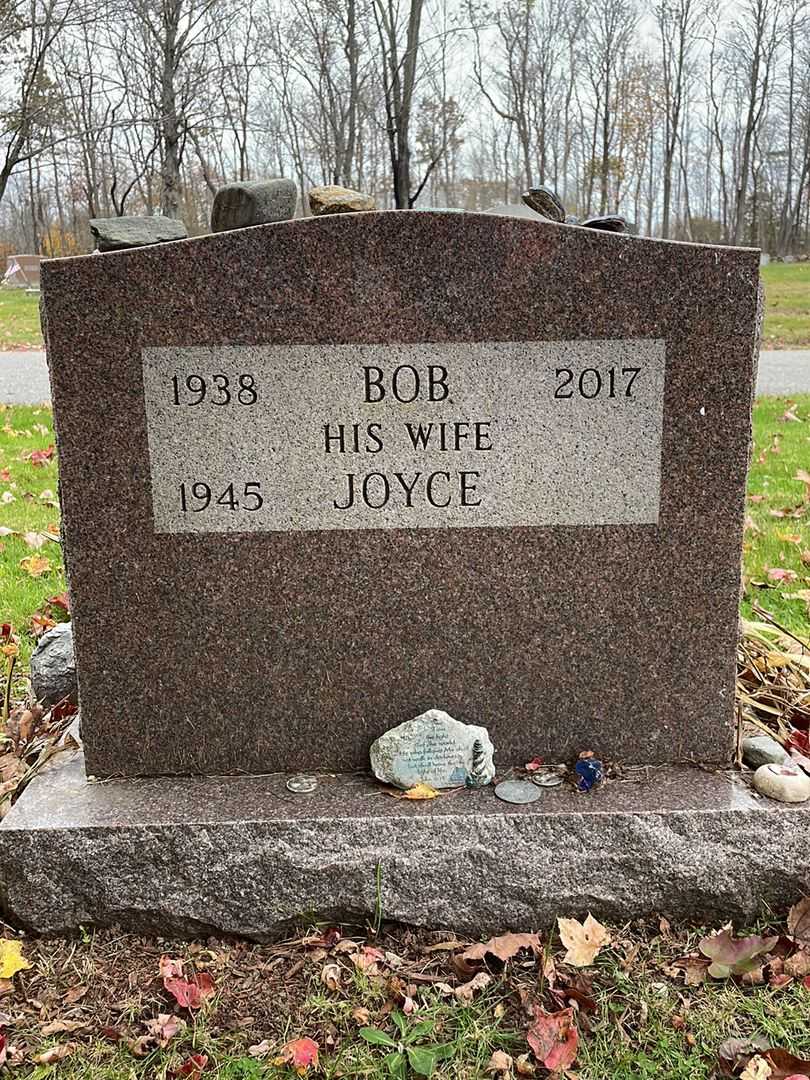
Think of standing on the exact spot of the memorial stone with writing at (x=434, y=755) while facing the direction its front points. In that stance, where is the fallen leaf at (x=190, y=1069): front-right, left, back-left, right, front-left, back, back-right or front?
front-right

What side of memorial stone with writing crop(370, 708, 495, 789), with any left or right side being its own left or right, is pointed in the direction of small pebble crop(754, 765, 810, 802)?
left

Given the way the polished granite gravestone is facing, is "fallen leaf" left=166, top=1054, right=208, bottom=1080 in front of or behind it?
in front

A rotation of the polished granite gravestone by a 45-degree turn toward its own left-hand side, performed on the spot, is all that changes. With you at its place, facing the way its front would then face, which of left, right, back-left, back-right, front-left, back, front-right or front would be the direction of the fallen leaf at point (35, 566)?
back

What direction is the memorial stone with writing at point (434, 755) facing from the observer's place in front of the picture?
facing the viewer

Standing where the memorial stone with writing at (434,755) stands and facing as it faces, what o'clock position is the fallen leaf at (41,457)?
The fallen leaf is roughly at 5 o'clock from the memorial stone with writing.

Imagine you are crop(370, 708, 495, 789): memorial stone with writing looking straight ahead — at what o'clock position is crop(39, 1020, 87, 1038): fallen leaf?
The fallen leaf is roughly at 2 o'clock from the memorial stone with writing.

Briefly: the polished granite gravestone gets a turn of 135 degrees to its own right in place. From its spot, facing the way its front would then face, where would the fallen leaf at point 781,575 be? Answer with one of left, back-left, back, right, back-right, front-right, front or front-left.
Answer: right

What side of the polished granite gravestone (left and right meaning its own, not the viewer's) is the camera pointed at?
front

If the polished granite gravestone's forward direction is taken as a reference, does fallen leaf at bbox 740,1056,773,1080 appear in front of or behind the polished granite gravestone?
in front
